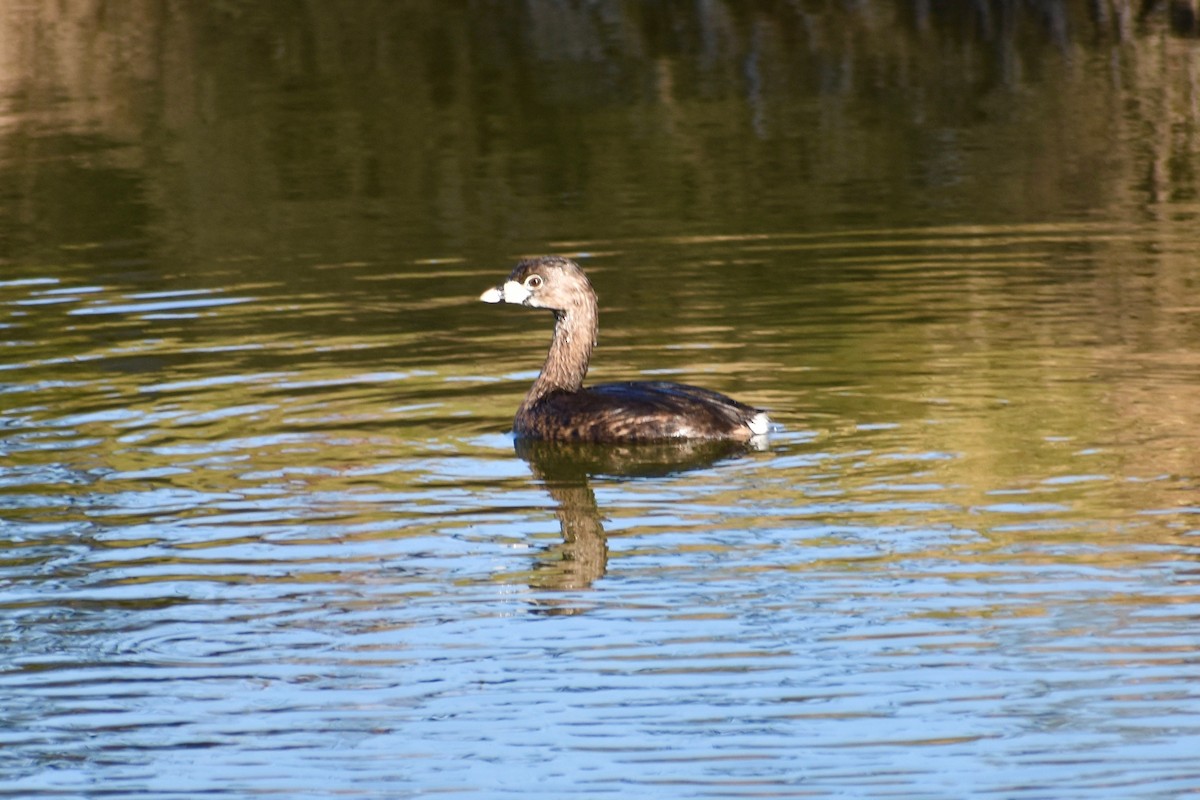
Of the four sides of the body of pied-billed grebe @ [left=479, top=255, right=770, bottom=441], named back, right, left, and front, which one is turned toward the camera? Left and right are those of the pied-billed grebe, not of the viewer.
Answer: left
